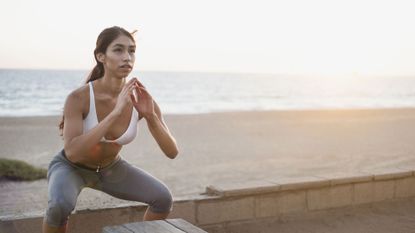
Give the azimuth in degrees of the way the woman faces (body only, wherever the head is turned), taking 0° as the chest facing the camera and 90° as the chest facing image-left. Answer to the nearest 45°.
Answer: approximately 315°
